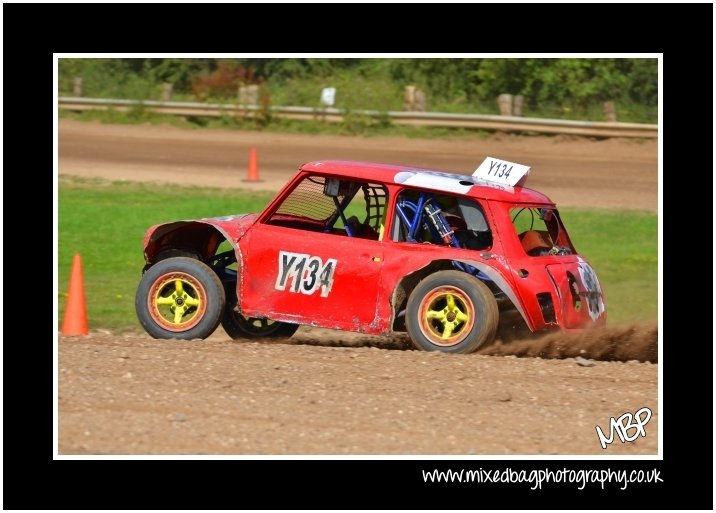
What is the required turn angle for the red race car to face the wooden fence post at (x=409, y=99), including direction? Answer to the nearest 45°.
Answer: approximately 45° to its right

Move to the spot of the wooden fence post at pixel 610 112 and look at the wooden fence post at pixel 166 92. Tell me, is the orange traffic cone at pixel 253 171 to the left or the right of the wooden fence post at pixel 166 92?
left

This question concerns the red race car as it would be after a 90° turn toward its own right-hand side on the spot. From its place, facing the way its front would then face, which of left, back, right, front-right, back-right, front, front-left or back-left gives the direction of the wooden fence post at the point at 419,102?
front-left

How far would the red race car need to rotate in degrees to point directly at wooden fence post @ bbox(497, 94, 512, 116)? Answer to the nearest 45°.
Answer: approximately 45° to its right

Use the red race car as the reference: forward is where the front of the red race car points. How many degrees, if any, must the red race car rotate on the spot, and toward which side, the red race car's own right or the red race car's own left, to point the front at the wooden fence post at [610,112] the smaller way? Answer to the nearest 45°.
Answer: approximately 45° to the red race car's own right

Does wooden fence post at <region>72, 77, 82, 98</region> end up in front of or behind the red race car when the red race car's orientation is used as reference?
in front

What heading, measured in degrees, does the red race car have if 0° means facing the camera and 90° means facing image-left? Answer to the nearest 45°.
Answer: approximately 135°

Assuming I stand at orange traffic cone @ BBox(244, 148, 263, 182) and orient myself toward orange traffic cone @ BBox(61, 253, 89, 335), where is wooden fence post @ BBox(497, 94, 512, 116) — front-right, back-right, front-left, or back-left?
back-left

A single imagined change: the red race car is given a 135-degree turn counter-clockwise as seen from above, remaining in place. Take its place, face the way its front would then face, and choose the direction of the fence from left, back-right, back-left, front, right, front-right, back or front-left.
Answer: back
